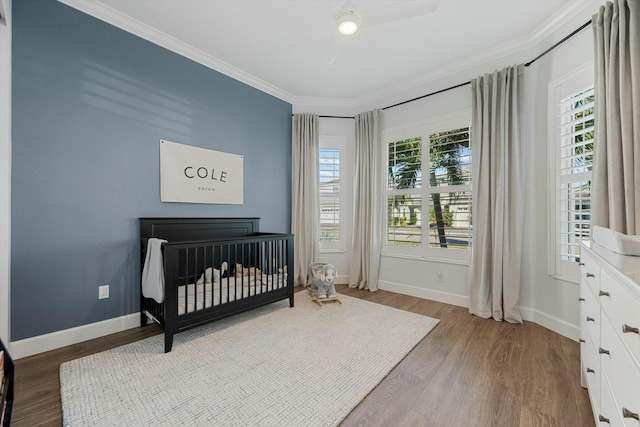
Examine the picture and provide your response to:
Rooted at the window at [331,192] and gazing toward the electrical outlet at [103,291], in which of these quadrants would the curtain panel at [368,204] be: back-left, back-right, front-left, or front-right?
back-left

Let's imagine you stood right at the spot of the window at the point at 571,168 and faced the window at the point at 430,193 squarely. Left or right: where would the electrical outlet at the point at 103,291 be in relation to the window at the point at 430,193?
left

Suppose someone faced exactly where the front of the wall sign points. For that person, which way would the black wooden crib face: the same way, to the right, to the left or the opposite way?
the same way

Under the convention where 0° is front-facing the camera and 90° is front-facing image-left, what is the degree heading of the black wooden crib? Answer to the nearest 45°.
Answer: approximately 315°

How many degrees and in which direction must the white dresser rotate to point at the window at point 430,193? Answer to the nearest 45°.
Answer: approximately 45° to its right

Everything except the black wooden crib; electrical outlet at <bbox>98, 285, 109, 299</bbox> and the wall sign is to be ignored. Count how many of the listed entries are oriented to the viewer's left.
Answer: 0

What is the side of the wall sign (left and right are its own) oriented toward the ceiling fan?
front

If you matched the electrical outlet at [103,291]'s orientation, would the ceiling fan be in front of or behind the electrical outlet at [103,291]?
in front

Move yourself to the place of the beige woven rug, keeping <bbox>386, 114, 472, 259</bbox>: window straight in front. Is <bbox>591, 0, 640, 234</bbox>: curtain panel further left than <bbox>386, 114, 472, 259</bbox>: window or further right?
right

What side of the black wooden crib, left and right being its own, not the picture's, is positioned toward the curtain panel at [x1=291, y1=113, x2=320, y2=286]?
left

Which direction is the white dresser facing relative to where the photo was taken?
to the viewer's left

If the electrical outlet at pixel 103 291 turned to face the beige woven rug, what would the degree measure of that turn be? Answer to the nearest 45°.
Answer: approximately 45° to its left

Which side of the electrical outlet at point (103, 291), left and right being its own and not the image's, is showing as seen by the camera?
front

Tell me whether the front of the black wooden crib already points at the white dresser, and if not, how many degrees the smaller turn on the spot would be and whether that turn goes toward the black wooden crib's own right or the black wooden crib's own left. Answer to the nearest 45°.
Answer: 0° — it already faces it

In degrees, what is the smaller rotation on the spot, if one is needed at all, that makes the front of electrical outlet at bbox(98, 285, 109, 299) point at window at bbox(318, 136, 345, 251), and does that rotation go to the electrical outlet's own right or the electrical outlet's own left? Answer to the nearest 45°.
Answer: approximately 90° to the electrical outlet's own left

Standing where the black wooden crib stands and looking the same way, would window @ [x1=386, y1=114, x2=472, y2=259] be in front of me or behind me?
in front
